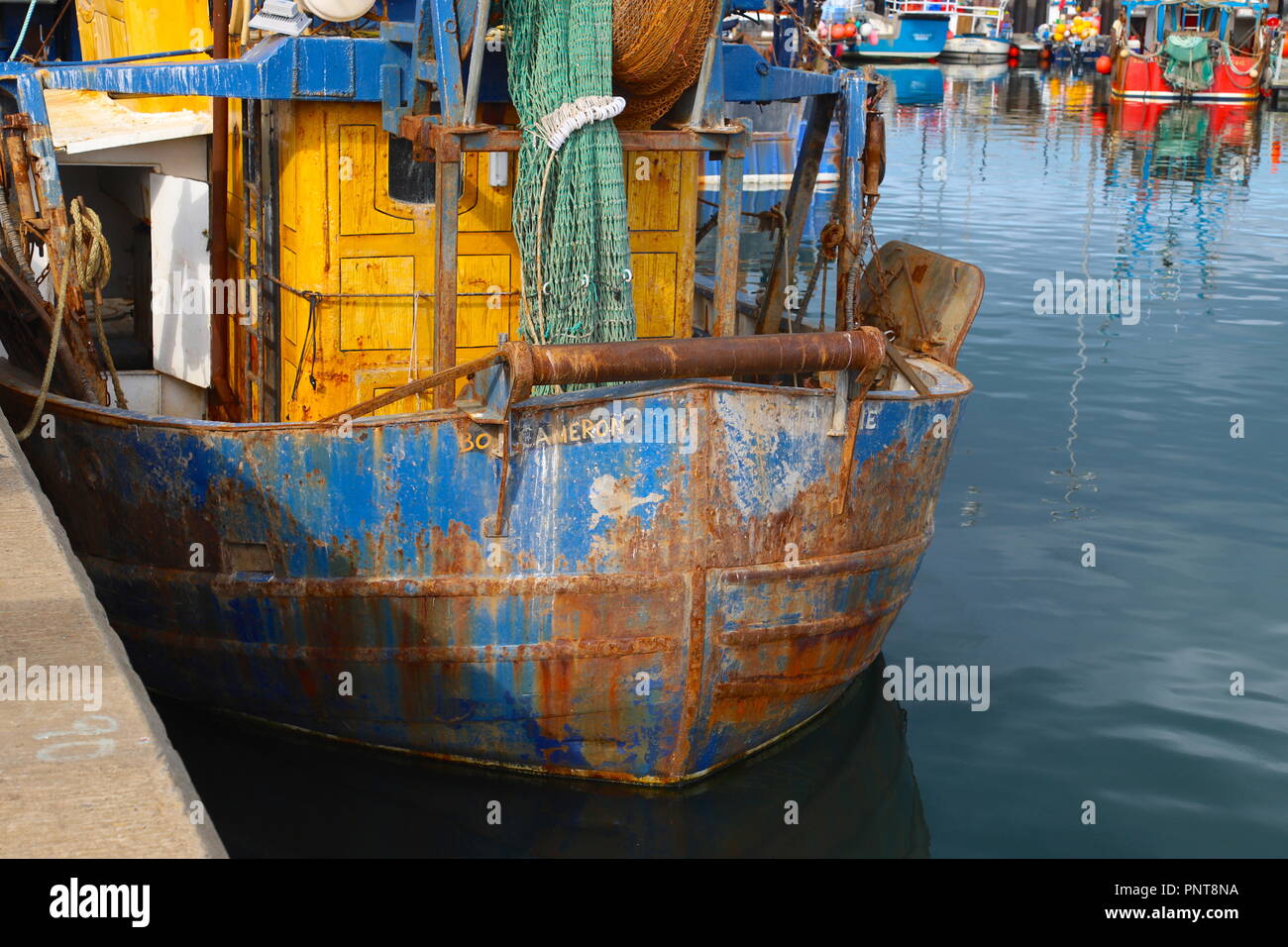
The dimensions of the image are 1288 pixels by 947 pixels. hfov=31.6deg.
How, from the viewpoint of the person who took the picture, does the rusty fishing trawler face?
facing away from the viewer and to the left of the viewer
